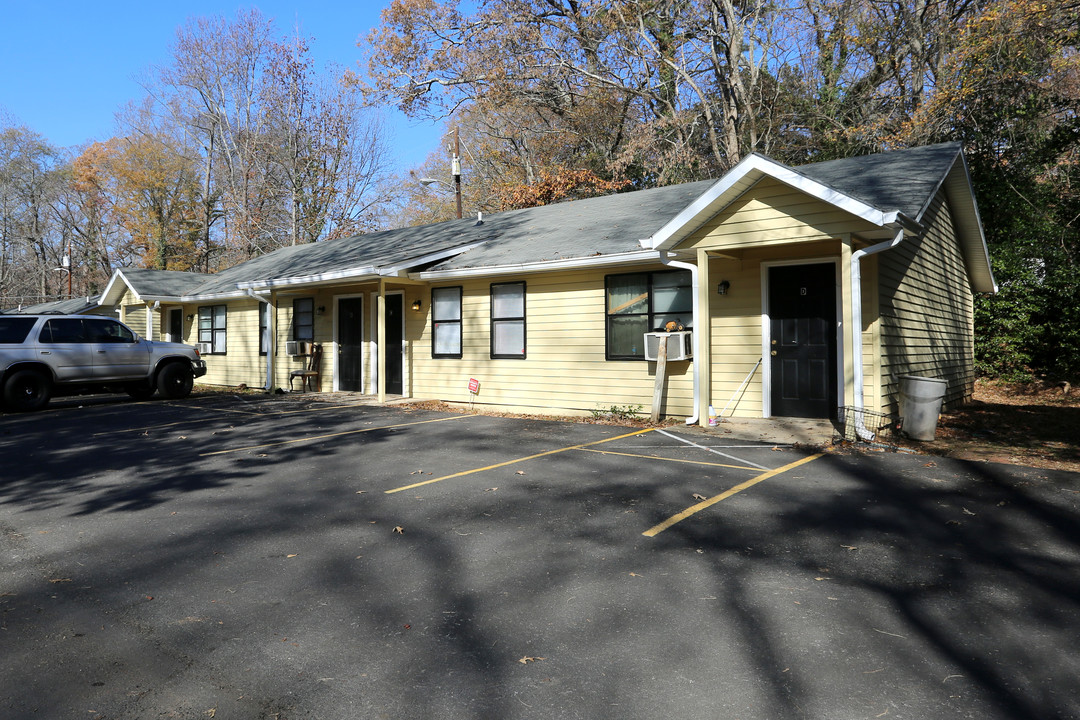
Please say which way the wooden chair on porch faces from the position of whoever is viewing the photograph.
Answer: facing the viewer and to the left of the viewer

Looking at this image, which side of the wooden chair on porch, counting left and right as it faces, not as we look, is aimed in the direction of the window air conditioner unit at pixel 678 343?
left

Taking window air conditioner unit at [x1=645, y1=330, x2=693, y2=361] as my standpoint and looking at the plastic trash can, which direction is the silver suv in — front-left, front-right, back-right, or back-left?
back-right

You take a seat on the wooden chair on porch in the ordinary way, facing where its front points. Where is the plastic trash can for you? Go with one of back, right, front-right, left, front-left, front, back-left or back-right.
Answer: left
